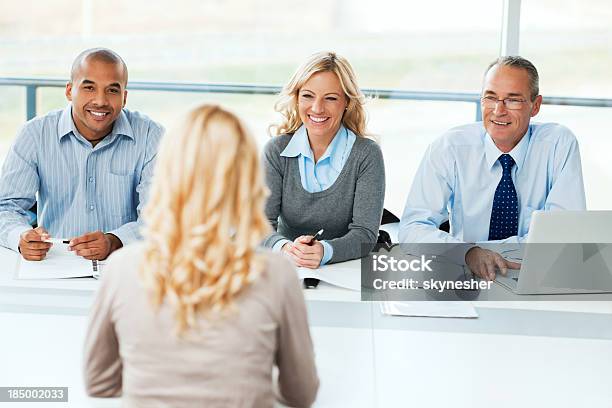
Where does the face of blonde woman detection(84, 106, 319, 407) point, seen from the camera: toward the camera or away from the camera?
away from the camera

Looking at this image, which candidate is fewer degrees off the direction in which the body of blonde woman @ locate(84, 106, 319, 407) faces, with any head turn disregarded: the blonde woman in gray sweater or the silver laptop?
the blonde woman in gray sweater

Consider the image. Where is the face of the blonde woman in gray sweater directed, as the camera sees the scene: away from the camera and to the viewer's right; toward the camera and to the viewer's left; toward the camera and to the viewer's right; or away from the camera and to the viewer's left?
toward the camera and to the viewer's left

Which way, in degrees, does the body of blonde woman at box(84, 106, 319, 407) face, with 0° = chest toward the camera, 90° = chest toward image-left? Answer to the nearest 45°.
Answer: approximately 180°
